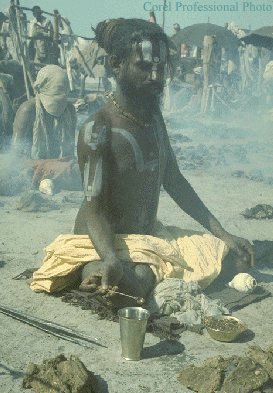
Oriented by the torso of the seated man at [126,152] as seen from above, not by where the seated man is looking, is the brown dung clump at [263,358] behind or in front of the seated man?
in front

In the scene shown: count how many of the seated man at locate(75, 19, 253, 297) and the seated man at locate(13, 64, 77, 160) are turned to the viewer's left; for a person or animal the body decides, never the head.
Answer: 0

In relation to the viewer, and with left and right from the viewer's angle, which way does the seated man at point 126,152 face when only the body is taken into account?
facing the viewer and to the right of the viewer

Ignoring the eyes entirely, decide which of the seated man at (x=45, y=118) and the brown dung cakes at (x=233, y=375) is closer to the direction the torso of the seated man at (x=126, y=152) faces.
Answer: the brown dung cakes

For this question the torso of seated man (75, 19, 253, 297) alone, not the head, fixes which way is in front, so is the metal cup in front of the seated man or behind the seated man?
in front
